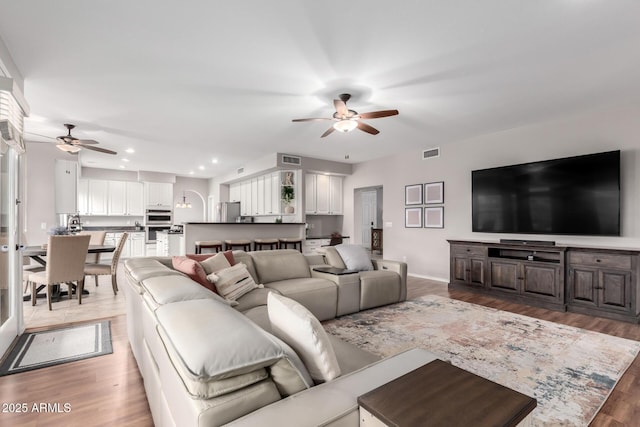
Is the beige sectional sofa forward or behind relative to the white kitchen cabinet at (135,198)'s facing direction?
forward

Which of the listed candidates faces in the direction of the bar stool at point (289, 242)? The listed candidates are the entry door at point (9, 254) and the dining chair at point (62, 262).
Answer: the entry door

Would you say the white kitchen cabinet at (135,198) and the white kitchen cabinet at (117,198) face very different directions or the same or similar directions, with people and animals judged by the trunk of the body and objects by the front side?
same or similar directions

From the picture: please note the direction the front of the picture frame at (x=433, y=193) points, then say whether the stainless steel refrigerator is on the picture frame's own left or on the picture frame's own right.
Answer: on the picture frame's own right

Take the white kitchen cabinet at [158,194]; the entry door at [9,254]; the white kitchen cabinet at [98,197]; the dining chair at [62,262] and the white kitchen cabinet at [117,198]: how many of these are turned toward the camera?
3

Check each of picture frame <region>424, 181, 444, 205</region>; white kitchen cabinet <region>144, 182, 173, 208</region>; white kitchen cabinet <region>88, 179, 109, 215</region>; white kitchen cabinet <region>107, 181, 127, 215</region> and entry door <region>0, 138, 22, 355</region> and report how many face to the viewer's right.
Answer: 1

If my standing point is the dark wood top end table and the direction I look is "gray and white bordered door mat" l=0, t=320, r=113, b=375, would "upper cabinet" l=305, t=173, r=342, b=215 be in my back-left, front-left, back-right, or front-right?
front-right

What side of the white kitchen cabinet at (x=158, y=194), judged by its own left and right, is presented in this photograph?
front

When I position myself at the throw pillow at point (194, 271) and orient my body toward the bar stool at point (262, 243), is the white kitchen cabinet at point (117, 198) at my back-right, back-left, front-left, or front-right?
front-left

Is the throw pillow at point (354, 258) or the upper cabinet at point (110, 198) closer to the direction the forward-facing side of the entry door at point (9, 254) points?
the throw pillow

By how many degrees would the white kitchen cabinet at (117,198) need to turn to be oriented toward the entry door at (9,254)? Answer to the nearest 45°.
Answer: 0° — it already faces it

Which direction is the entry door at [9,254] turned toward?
to the viewer's right

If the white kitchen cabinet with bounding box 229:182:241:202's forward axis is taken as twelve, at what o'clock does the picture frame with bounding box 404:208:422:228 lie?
The picture frame is roughly at 9 o'clock from the white kitchen cabinet.

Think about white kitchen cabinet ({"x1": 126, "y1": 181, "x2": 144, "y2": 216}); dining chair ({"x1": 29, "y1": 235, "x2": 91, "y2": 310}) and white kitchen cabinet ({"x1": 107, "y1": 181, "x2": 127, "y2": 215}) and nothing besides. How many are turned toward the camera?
2

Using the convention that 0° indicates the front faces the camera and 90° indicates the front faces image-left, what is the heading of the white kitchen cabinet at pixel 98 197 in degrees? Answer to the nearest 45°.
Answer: approximately 0°

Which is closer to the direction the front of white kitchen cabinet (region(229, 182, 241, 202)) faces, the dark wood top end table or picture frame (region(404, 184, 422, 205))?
the dark wood top end table

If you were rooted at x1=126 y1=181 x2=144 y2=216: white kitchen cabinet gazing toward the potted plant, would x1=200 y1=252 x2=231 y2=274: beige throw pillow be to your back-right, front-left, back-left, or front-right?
front-right

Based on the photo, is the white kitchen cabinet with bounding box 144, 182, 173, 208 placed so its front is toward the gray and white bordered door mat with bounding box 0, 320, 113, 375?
yes

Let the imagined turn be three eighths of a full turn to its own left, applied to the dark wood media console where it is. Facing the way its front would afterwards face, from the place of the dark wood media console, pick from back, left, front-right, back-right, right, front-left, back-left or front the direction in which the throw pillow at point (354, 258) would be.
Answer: back-right

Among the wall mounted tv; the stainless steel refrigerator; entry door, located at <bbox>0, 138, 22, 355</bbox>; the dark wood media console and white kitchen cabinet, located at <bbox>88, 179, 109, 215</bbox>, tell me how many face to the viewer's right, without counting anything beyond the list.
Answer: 1

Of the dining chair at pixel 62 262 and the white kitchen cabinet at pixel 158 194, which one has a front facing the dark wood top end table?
the white kitchen cabinet

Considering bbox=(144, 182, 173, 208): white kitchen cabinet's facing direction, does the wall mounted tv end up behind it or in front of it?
in front
